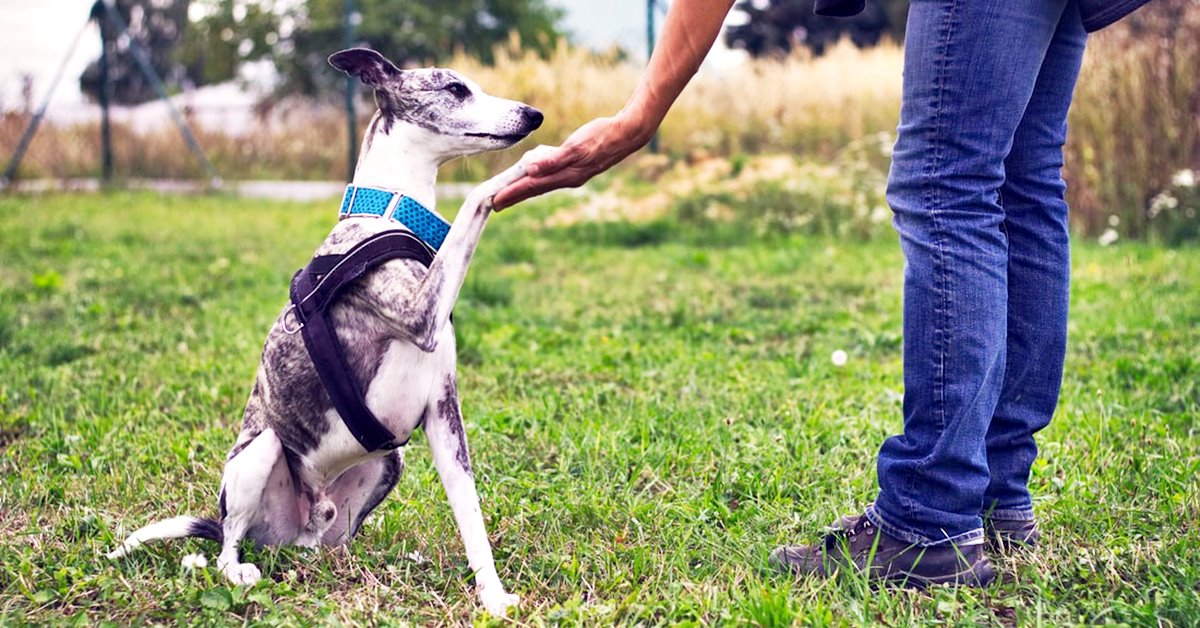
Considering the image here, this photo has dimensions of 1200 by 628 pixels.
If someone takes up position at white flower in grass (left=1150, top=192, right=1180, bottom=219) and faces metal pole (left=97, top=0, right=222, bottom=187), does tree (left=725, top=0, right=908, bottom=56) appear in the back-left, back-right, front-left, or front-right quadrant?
front-right

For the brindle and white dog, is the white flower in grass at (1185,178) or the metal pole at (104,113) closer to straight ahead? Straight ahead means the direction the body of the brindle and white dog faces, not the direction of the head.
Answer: the white flower in grass

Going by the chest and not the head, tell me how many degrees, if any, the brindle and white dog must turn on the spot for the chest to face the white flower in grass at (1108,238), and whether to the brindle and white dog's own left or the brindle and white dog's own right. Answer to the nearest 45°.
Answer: approximately 45° to the brindle and white dog's own left

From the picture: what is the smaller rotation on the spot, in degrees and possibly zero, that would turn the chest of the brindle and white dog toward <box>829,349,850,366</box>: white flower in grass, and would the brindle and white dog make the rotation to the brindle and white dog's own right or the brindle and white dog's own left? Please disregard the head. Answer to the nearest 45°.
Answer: approximately 45° to the brindle and white dog's own left

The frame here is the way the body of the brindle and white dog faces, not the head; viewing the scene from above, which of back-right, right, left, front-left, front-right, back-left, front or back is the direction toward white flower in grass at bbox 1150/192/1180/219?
front-left

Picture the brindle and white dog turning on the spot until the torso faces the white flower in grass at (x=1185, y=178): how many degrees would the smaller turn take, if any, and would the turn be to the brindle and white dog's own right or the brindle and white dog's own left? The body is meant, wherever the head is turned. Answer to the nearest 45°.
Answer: approximately 45° to the brindle and white dog's own left

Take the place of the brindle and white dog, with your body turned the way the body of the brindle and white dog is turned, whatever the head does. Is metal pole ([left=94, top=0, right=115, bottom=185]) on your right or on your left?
on your left

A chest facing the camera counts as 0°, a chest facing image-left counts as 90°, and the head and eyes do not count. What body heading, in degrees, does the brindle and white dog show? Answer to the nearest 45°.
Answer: approximately 270°

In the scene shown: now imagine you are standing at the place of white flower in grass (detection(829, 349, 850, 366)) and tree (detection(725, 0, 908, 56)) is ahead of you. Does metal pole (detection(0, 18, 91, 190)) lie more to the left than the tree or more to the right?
left
